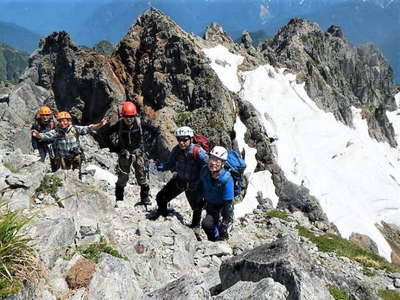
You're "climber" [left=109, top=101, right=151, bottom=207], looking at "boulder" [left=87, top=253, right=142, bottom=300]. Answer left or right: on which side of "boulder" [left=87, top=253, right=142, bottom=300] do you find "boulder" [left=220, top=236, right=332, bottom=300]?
left

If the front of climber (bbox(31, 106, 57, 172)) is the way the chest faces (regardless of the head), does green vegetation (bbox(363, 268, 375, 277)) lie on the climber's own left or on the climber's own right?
on the climber's own left

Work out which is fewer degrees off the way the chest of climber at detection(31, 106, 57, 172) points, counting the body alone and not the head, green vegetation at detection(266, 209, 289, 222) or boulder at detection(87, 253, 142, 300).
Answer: the boulder

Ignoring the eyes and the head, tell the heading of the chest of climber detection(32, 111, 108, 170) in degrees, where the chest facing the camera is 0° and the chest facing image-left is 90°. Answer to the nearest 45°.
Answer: approximately 0°

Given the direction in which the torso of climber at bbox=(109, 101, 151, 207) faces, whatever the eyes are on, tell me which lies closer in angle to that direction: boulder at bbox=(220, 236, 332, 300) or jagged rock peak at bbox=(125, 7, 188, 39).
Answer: the boulder

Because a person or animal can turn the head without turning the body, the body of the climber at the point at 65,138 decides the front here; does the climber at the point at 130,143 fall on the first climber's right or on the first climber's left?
on the first climber's left

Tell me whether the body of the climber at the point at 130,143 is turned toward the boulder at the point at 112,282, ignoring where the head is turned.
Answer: yes

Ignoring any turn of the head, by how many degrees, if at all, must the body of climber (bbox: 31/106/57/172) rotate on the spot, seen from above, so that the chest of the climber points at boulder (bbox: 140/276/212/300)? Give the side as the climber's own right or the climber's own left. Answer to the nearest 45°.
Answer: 0° — they already face it

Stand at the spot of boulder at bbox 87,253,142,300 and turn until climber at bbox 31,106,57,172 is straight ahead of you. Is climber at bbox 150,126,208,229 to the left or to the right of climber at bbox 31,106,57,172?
right

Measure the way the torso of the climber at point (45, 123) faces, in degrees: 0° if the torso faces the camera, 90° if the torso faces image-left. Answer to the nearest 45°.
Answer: approximately 0°
